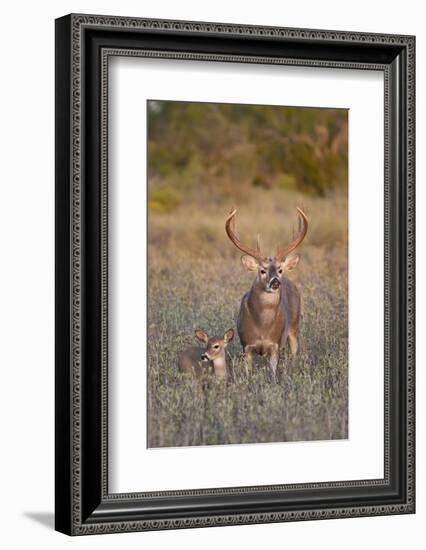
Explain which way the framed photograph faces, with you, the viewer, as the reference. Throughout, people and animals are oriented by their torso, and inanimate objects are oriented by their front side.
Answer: facing the viewer and to the right of the viewer
